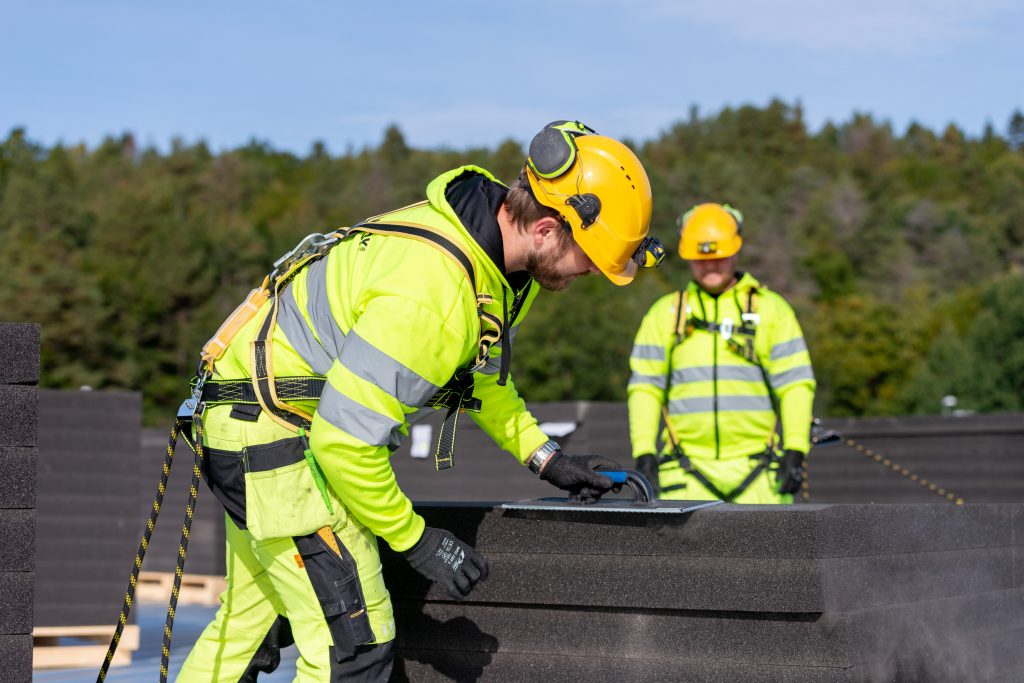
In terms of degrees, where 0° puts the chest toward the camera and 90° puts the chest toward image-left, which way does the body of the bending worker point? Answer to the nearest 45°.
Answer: approximately 270°

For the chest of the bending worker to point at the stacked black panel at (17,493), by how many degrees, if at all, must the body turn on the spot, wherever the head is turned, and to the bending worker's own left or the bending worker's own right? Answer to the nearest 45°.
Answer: approximately 180°

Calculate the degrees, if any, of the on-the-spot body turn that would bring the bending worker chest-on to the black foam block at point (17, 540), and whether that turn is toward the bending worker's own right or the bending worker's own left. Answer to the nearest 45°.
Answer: approximately 180°

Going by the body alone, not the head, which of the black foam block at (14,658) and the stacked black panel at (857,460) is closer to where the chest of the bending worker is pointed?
the stacked black panel

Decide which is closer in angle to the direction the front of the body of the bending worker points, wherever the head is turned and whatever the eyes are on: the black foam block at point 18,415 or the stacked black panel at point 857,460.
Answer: the stacked black panel

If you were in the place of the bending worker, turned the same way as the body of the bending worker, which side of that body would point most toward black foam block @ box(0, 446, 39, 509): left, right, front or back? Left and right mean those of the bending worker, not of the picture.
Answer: back

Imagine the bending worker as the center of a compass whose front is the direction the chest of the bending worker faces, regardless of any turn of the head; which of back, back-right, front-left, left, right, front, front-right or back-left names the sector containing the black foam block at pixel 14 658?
back

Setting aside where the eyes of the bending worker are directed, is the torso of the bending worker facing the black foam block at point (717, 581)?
yes

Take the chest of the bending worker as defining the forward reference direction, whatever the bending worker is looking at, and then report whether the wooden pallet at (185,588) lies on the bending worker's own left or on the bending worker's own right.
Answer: on the bending worker's own left

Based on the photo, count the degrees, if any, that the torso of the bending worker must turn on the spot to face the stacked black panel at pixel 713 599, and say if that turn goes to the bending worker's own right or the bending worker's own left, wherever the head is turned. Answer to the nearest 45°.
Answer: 0° — they already face it

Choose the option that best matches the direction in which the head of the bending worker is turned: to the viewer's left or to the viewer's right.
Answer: to the viewer's right

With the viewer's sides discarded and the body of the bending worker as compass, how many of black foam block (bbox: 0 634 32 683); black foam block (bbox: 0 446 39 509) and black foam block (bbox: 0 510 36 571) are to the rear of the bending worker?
3

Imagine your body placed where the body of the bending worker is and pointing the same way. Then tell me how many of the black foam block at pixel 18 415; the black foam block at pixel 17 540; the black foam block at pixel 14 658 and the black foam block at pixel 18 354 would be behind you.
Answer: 4

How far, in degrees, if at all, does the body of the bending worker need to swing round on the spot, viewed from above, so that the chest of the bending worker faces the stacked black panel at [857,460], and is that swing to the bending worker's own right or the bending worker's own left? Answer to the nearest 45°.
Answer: approximately 45° to the bending worker's own left

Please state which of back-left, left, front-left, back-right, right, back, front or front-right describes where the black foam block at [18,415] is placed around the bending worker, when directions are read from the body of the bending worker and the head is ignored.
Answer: back
